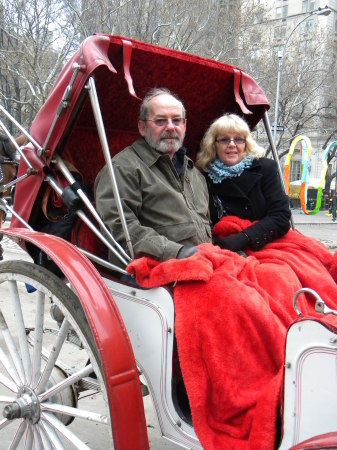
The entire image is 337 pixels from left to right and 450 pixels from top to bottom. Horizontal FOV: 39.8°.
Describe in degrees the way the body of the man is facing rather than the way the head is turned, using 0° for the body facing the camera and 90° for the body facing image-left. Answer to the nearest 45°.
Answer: approximately 315°

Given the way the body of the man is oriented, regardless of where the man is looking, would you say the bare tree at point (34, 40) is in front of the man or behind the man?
behind

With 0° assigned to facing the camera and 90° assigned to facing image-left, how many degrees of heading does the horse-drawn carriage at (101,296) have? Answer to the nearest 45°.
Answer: approximately 315°

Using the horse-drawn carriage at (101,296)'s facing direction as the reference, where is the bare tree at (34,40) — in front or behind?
behind

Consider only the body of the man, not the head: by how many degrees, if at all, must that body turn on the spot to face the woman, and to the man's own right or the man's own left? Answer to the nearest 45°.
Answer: approximately 90° to the man's own left
